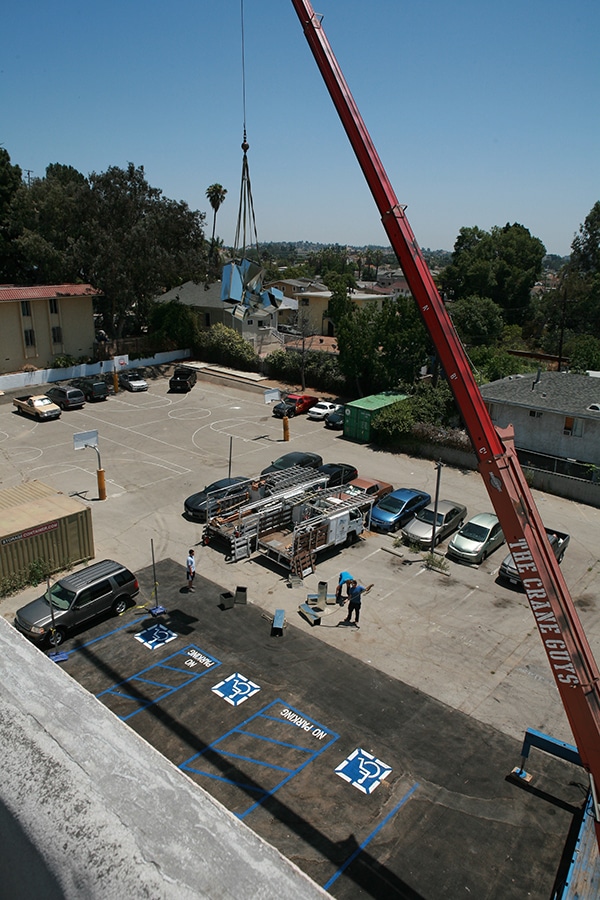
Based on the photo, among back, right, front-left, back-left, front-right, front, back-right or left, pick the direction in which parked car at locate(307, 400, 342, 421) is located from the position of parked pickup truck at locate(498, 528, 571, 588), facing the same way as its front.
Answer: right

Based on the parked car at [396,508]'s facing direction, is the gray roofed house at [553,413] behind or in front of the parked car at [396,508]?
behind

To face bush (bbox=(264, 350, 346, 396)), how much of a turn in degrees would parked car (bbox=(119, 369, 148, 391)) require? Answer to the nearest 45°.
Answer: approximately 45° to its left

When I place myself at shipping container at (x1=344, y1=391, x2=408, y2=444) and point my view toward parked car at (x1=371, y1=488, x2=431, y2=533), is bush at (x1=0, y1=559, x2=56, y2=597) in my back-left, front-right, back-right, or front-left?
front-right

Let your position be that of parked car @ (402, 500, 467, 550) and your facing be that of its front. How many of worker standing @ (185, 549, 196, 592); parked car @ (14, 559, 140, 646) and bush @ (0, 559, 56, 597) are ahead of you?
3

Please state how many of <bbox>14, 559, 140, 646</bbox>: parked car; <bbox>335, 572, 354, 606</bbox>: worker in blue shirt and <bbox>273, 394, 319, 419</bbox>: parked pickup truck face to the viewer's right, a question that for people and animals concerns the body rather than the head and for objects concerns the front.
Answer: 1

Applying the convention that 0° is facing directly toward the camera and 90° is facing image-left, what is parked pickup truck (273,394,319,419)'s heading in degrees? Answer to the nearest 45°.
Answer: approximately 45°

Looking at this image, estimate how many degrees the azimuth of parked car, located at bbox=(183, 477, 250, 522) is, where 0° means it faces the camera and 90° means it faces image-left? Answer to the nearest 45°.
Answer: approximately 45°

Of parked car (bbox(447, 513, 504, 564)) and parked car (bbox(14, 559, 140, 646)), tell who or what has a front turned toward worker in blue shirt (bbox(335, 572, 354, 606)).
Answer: parked car (bbox(447, 513, 504, 564))

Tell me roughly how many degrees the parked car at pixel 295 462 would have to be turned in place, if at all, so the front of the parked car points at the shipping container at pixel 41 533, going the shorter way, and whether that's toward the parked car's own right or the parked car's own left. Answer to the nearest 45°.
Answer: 0° — it already faces it

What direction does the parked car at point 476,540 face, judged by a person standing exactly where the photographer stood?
facing the viewer and to the left of the viewer

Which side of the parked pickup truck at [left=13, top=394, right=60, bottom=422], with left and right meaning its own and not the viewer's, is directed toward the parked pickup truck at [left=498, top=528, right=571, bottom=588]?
front
